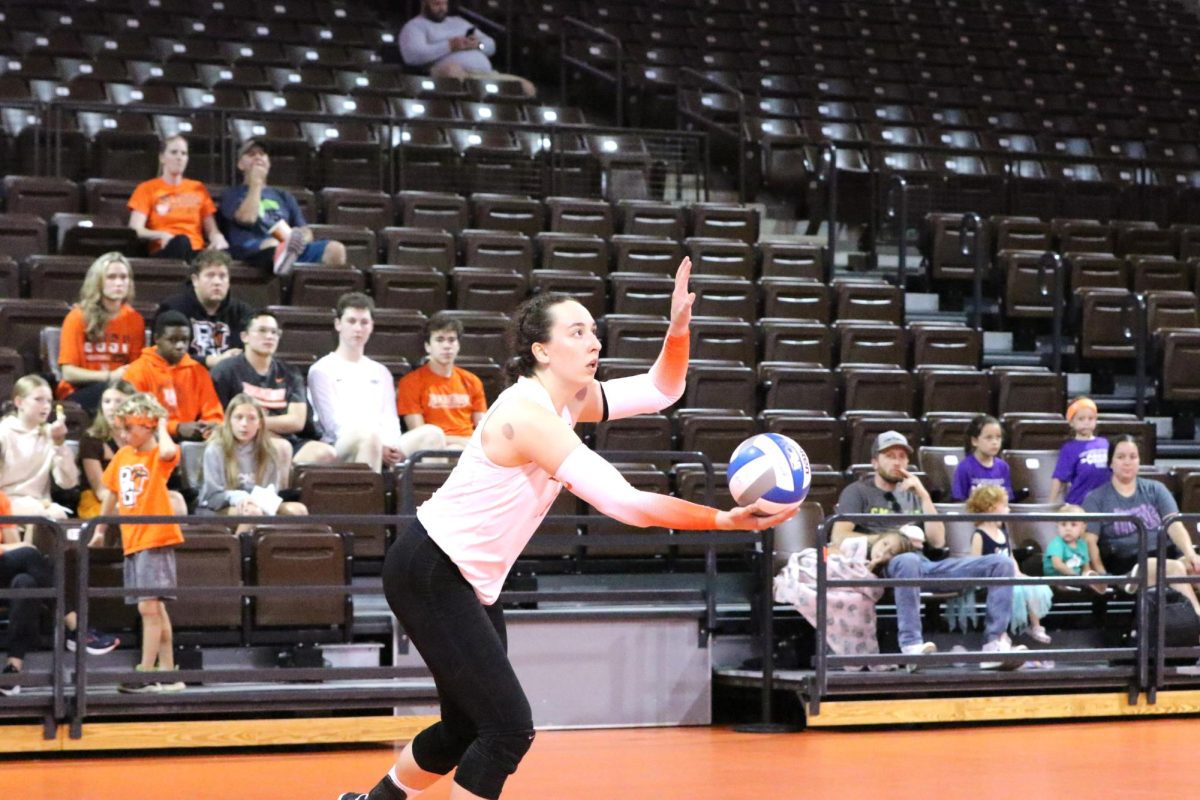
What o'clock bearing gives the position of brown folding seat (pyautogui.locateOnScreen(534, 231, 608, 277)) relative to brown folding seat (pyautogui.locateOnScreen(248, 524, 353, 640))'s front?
brown folding seat (pyautogui.locateOnScreen(534, 231, 608, 277)) is roughly at 7 o'clock from brown folding seat (pyautogui.locateOnScreen(248, 524, 353, 640)).

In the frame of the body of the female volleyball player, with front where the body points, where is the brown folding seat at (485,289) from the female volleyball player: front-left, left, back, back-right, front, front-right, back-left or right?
left

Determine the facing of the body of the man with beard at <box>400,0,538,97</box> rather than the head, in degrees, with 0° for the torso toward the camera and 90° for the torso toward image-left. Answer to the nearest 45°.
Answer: approximately 315°

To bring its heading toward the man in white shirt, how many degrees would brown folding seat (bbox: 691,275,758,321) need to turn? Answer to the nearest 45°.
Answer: approximately 45° to its right

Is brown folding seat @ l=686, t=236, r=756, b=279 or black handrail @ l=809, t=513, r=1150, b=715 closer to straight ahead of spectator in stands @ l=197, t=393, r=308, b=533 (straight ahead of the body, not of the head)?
the black handrail

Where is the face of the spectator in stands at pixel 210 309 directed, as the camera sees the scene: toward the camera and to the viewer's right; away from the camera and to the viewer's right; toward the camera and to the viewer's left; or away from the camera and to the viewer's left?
toward the camera and to the viewer's right

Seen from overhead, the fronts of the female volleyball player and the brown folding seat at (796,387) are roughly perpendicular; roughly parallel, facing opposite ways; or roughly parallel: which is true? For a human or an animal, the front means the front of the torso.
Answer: roughly perpendicular

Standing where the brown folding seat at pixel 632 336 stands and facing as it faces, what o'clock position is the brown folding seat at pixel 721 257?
the brown folding seat at pixel 721 257 is roughly at 7 o'clock from the brown folding seat at pixel 632 336.

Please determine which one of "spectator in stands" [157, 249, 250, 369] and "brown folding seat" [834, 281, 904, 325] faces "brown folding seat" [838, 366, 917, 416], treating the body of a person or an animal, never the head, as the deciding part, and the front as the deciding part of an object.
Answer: "brown folding seat" [834, 281, 904, 325]

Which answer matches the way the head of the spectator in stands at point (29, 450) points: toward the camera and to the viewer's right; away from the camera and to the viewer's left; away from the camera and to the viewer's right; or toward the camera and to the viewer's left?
toward the camera and to the viewer's right

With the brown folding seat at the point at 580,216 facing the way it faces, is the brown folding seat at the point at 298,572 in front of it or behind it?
in front

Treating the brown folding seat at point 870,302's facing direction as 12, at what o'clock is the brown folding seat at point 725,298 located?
the brown folding seat at point 725,298 is roughly at 2 o'clock from the brown folding seat at point 870,302.

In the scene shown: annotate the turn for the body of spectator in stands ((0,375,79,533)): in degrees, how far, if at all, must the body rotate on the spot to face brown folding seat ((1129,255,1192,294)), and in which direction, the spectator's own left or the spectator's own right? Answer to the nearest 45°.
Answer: approximately 45° to the spectator's own left
